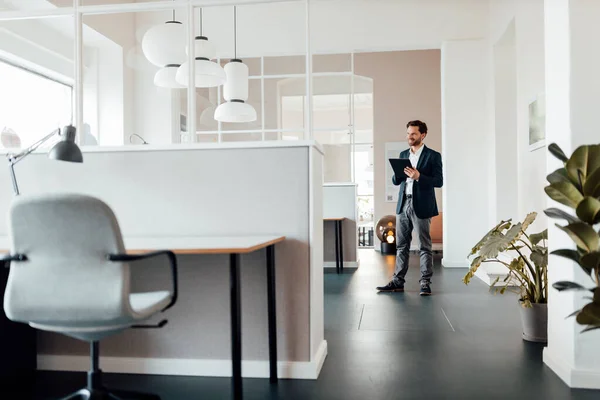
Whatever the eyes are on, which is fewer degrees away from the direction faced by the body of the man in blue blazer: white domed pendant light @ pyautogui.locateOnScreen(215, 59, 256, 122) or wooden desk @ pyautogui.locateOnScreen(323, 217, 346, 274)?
the white domed pendant light

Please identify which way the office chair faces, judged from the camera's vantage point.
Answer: facing away from the viewer and to the right of the viewer

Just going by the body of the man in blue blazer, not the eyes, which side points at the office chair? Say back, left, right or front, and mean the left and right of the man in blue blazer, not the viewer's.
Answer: front

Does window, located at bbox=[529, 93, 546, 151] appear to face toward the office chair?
no

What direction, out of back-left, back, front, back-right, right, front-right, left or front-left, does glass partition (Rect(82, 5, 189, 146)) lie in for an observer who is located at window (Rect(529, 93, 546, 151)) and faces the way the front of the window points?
front

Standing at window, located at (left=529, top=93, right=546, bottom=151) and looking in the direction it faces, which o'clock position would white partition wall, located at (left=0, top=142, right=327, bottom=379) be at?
The white partition wall is roughly at 10 o'clock from the window.

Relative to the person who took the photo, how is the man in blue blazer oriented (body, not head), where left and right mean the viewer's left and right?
facing the viewer and to the left of the viewer

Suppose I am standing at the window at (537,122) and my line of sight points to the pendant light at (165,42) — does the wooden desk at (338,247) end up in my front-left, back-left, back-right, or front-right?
front-right

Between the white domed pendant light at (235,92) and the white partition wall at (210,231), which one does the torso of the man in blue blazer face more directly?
the white partition wall

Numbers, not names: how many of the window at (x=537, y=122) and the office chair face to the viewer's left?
1

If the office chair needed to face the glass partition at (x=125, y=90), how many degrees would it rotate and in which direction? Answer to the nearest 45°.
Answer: approximately 45° to its left

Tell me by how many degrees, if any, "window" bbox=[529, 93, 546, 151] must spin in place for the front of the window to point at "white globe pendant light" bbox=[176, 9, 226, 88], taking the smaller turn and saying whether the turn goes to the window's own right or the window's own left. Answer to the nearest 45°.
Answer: approximately 45° to the window's own left

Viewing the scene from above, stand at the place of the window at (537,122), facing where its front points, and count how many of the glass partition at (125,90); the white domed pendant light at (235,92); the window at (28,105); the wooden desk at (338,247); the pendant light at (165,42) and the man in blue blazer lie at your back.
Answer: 0

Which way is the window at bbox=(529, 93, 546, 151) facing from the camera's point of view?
to the viewer's left
